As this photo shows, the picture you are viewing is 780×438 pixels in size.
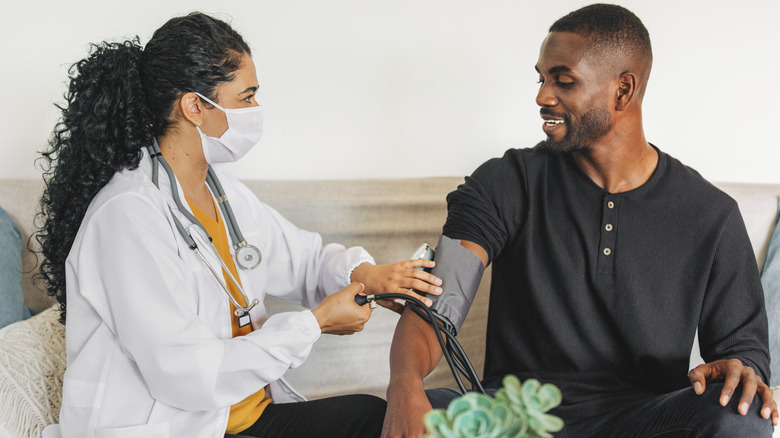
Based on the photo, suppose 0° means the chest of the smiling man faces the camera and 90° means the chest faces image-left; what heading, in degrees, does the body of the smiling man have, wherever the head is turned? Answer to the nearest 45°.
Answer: approximately 0°

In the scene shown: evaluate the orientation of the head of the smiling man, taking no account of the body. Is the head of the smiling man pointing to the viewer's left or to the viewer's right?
to the viewer's left

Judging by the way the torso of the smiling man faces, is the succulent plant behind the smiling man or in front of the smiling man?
in front

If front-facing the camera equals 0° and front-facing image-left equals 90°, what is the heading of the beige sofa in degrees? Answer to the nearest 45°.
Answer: approximately 0°

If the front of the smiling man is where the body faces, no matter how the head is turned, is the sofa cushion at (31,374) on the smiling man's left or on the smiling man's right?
on the smiling man's right

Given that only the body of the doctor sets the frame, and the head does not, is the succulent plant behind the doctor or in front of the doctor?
in front

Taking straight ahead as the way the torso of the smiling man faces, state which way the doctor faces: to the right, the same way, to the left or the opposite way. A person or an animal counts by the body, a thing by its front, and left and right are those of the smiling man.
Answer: to the left

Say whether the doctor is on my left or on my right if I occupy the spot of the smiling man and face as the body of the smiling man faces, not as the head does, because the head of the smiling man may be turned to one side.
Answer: on my right

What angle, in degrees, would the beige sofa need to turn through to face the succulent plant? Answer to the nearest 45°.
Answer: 0° — it already faces it

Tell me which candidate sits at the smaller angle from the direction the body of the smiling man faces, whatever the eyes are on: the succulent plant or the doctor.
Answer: the succulent plant
